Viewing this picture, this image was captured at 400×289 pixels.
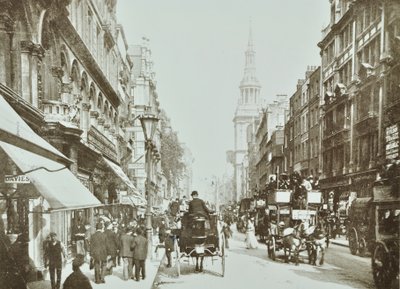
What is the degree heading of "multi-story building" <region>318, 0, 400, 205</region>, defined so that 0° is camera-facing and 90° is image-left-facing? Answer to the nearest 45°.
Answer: approximately 45°

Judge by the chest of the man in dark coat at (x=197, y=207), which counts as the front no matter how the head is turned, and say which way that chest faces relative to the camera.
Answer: away from the camera

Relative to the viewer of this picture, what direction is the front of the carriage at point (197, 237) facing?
facing away from the viewer

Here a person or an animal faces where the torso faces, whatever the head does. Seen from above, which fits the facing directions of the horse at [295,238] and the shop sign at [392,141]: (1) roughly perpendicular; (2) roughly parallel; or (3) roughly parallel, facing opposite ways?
roughly perpendicular
